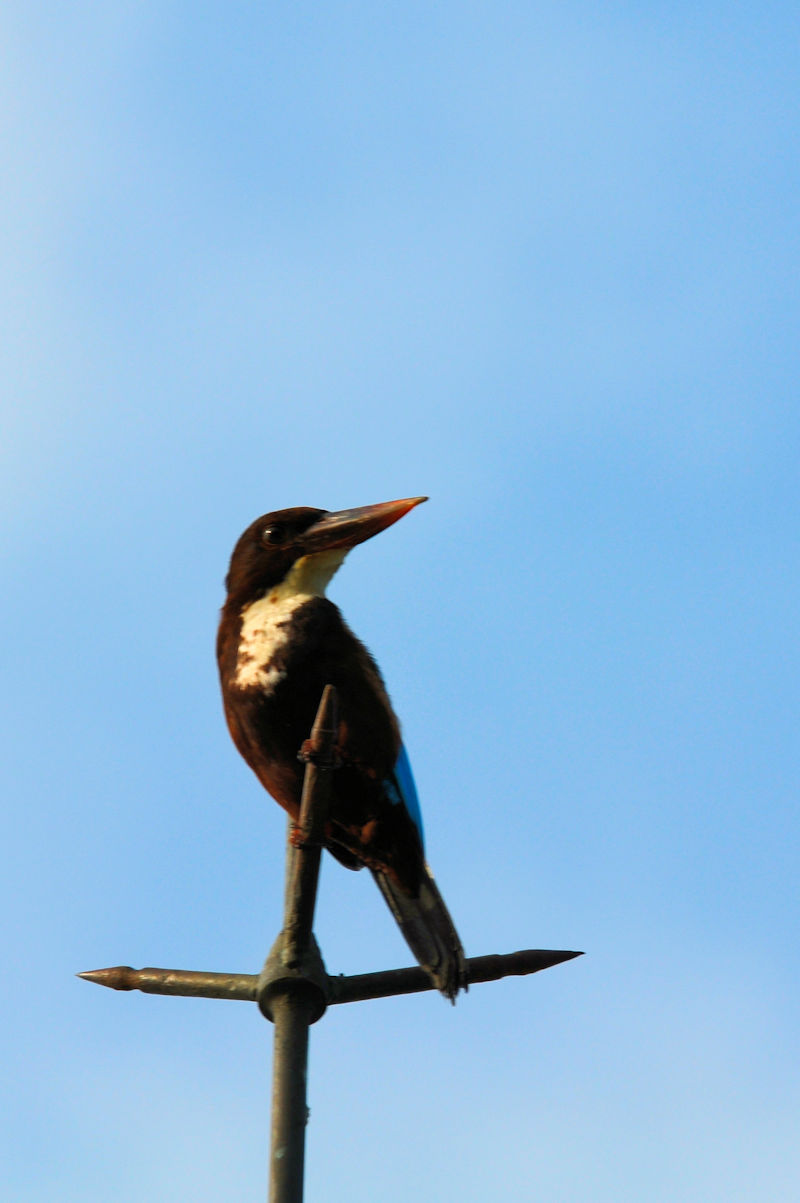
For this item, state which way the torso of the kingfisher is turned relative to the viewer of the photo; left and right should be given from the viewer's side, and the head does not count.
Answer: facing the viewer and to the left of the viewer
